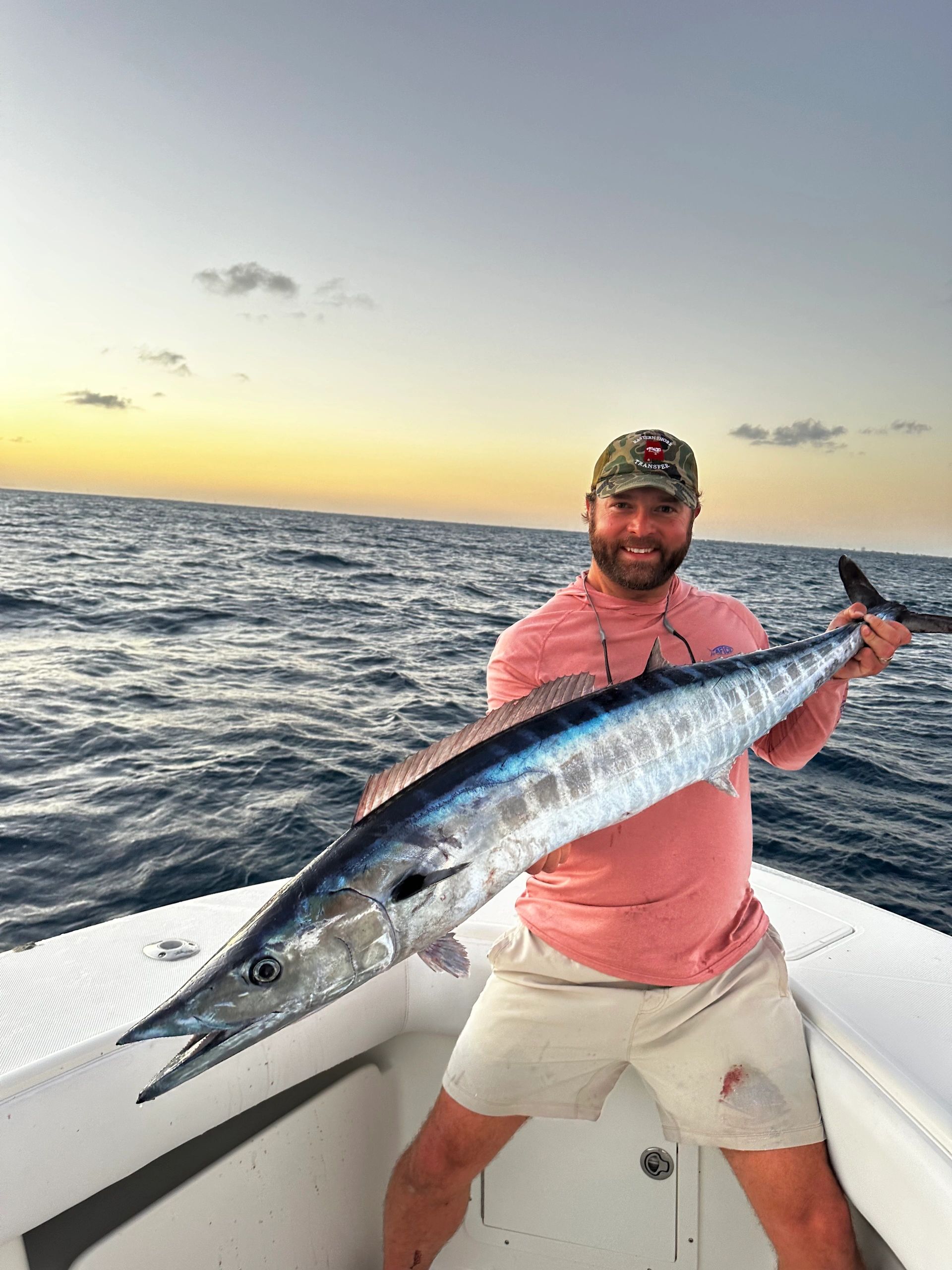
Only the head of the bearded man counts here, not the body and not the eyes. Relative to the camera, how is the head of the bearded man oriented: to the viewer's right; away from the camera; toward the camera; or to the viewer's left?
toward the camera

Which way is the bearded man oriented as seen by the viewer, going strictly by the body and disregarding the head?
toward the camera
